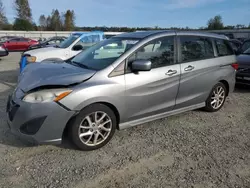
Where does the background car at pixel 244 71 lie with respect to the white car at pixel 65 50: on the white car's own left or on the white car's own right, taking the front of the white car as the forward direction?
on the white car's own left

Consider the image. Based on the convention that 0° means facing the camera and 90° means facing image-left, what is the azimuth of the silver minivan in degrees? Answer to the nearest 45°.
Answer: approximately 45°

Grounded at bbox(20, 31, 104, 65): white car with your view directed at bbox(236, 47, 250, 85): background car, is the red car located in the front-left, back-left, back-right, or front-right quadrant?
back-left

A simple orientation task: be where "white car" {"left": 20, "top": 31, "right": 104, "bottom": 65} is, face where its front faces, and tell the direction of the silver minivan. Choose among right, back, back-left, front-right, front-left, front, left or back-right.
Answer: front-left

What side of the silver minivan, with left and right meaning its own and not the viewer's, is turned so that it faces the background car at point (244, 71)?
back
